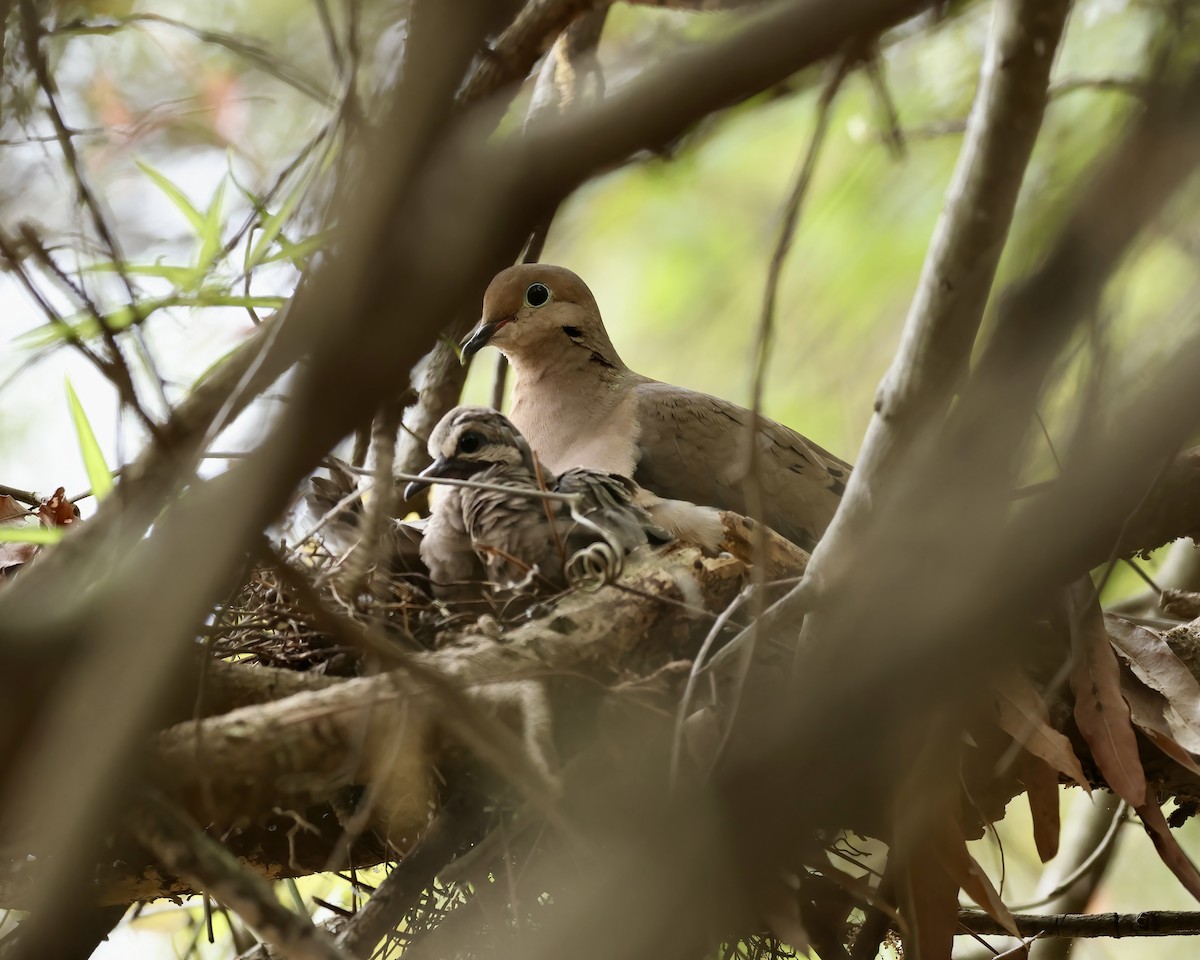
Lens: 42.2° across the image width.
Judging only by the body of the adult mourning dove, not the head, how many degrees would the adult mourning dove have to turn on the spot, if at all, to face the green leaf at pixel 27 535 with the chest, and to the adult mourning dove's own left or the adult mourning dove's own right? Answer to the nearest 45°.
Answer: approximately 45° to the adult mourning dove's own right

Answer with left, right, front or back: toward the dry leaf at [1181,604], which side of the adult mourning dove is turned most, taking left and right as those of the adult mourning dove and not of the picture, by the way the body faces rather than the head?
back

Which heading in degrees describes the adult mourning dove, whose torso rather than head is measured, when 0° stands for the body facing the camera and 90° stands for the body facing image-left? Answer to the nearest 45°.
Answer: approximately 90°
